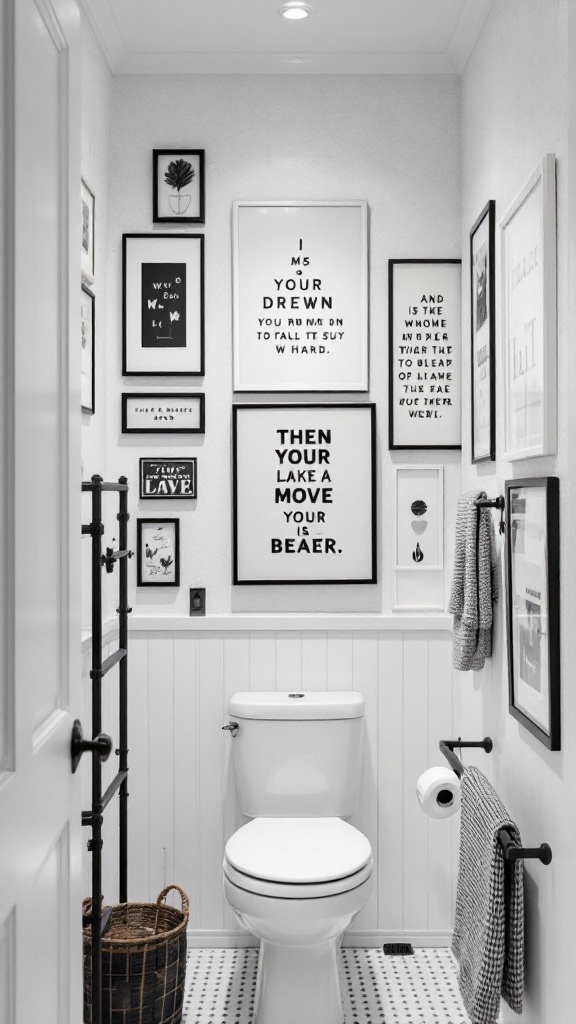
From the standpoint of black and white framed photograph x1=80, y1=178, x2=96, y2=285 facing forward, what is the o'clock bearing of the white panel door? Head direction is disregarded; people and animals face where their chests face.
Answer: The white panel door is roughly at 3 o'clock from the black and white framed photograph.

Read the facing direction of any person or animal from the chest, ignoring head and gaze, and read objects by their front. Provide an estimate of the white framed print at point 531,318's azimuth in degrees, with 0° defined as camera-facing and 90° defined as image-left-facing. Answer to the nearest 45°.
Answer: approximately 90°

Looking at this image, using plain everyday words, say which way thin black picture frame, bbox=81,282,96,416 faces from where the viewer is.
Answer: facing to the right of the viewer

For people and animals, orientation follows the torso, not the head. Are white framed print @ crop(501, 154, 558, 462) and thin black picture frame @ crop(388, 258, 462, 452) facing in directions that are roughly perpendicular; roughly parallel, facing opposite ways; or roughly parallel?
roughly perpendicular

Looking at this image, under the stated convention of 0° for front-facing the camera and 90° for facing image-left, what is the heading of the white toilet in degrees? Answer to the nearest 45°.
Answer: approximately 0°
